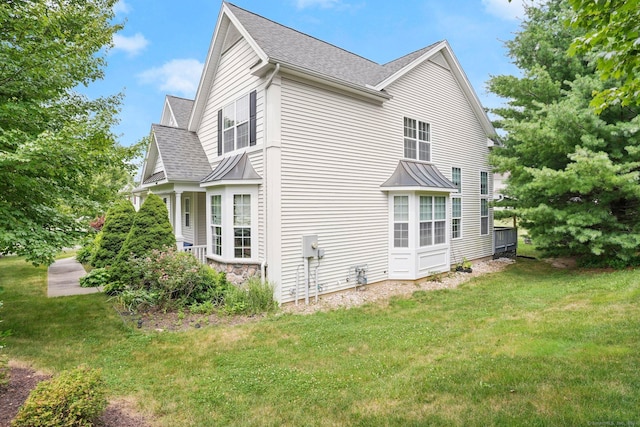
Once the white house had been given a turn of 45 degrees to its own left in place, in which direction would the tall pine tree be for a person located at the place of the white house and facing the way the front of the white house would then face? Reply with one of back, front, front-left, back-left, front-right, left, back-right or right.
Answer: left

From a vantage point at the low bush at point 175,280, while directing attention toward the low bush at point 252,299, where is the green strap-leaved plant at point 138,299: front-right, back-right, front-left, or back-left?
back-right

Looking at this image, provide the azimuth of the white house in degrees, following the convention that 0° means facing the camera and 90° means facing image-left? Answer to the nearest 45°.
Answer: approximately 45°

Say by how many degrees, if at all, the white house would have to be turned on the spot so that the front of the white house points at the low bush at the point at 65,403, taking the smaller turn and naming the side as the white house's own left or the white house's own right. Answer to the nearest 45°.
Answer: approximately 45° to the white house's own left

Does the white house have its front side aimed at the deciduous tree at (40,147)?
yes

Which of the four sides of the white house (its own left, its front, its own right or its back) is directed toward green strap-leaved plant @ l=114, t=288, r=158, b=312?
front
